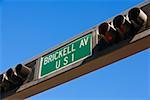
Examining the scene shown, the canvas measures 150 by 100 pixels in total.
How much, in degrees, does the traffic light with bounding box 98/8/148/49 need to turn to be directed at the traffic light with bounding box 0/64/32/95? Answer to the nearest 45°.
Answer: approximately 90° to its right

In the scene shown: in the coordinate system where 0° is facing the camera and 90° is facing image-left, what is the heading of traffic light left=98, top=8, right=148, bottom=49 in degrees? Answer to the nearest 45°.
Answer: approximately 45°

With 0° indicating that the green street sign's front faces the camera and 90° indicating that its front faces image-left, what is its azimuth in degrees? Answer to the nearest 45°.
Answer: approximately 45°

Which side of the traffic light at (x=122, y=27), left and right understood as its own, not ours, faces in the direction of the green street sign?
right

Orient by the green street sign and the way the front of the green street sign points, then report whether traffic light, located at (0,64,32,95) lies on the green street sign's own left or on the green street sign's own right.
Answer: on the green street sign's own right

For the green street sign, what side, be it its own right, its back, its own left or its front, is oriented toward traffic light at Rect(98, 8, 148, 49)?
left
